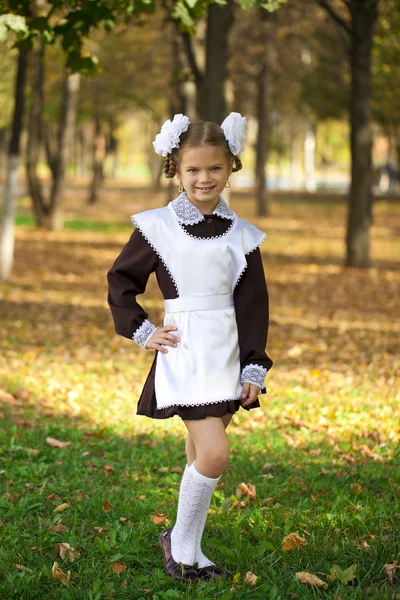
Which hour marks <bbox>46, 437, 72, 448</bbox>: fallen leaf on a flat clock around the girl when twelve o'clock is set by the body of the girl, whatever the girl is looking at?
The fallen leaf is roughly at 5 o'clock from the girl.

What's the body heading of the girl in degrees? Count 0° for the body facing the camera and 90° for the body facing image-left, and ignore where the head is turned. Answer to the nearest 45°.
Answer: approximately 0°
